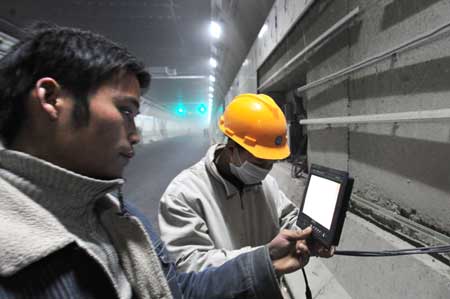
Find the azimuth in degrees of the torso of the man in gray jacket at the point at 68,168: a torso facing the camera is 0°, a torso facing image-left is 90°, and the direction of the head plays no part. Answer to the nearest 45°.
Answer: approximately 270°

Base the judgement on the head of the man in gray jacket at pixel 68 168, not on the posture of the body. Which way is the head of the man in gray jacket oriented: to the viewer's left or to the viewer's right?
to the viewer's right

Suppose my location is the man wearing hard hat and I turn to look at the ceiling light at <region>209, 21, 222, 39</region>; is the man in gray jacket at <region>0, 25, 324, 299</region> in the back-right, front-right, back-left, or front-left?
back-left

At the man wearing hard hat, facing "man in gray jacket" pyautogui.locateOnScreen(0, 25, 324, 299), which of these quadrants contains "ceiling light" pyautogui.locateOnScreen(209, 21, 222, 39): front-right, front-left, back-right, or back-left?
back-right

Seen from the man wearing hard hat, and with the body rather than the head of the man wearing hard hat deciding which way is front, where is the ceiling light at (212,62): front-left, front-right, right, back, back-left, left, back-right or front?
back-left

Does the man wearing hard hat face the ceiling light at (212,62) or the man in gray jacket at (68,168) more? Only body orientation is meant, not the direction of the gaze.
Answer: the man in gray jacket

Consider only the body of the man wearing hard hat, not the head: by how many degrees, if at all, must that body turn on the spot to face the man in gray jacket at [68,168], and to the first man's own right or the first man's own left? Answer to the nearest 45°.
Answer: approximately 90° to the first man's own right
